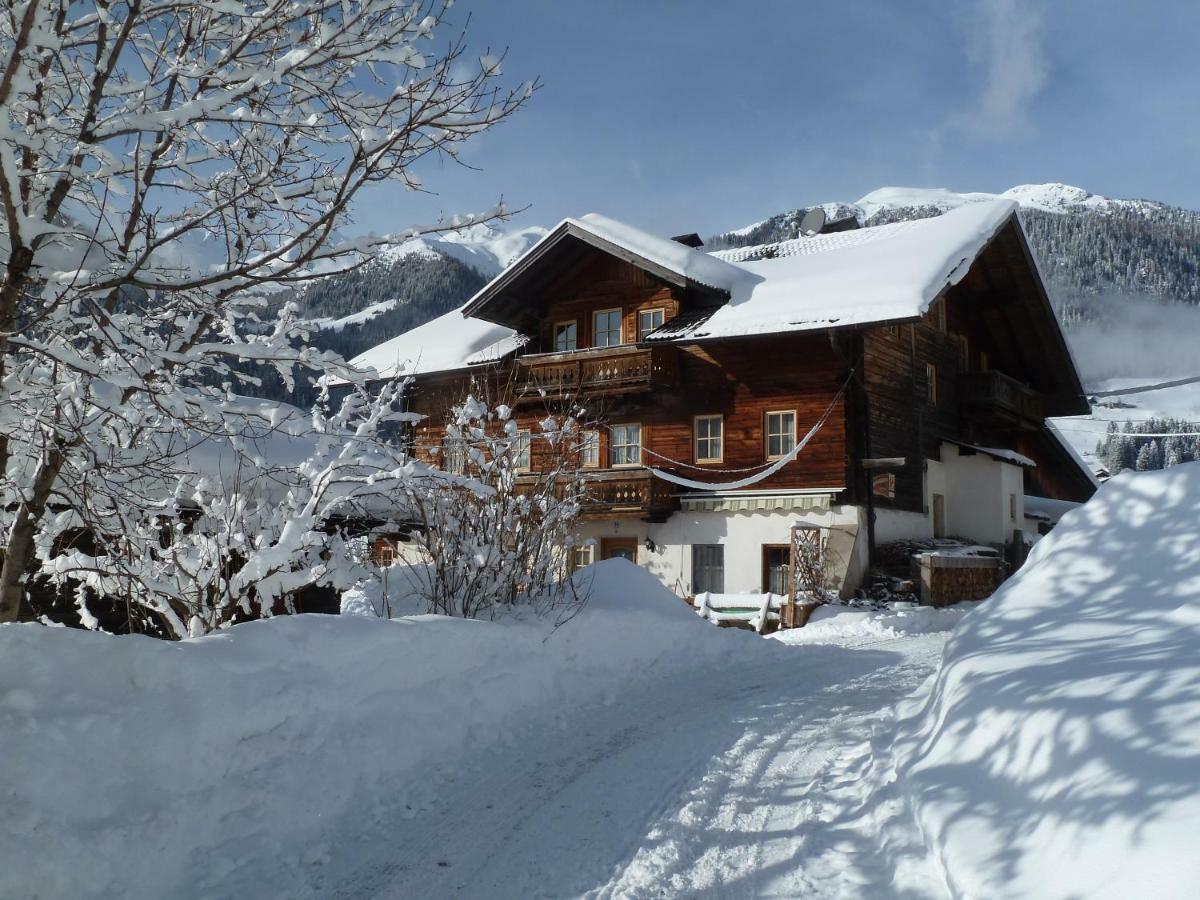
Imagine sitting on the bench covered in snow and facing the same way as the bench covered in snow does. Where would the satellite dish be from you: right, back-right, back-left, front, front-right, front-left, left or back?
back

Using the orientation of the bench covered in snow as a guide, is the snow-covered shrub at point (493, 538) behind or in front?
in front

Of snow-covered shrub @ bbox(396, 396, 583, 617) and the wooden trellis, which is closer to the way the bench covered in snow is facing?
the snow-covered shrub

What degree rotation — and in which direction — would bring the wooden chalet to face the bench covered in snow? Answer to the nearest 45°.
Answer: approximately 45° to its left

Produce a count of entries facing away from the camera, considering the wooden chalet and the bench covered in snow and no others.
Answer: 0

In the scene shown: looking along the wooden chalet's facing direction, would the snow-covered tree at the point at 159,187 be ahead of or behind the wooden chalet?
ahead

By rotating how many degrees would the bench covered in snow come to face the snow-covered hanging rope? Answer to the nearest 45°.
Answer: approximately 180°

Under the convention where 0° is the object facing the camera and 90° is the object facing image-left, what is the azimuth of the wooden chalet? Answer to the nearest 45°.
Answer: approximately 45°

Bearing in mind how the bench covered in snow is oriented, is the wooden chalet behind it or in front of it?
behind
